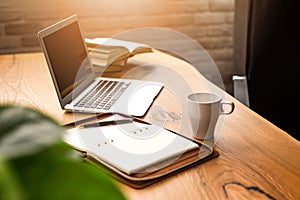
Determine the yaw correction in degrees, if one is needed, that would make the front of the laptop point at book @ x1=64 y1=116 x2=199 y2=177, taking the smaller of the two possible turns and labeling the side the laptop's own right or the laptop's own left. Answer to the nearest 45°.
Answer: approximately 90° to the laptop's own right

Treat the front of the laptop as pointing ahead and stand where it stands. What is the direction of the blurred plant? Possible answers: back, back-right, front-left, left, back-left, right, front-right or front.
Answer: right

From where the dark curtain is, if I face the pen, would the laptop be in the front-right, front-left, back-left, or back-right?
front-right

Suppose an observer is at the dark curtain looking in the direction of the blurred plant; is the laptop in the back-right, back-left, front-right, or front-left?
front-right

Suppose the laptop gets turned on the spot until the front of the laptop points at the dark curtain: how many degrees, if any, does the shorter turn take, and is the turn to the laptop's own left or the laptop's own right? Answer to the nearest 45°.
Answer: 0° — it already faces it

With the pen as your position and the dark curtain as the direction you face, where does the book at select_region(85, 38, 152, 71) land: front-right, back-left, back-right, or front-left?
front-left

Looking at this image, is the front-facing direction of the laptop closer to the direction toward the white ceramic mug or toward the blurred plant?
the white ceramic mug

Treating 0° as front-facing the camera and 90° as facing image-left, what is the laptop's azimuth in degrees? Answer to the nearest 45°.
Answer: approximately 270°
